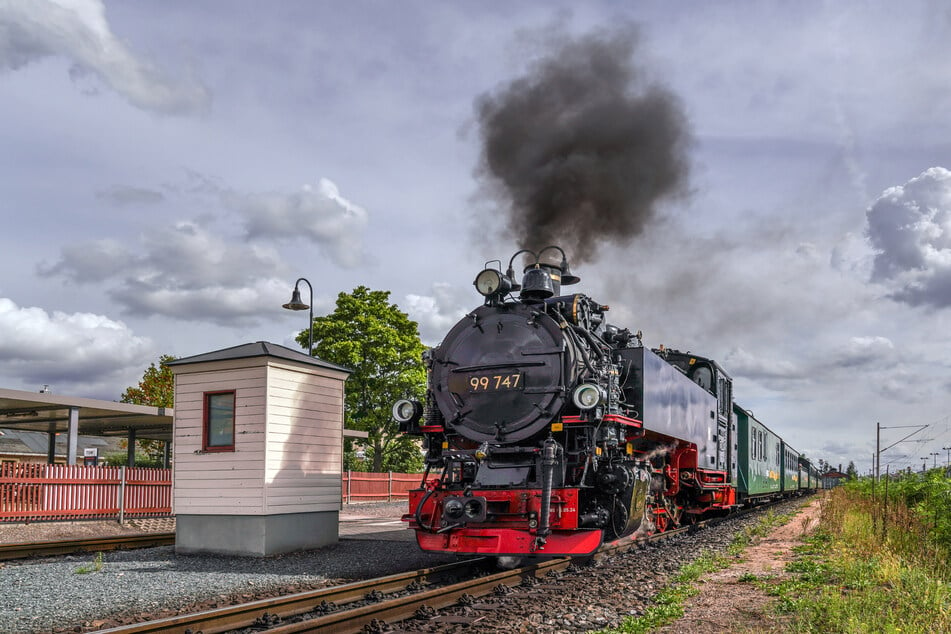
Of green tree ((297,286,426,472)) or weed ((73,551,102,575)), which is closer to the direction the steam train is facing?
the weed

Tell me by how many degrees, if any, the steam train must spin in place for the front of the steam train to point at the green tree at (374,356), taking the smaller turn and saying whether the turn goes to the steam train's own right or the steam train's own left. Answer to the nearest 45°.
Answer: approximately 135° to the steam train's own right

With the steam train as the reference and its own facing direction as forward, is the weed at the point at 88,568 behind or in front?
in front

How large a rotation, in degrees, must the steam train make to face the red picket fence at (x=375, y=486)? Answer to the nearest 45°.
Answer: approximately 135° to its right

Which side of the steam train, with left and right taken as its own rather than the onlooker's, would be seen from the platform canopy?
right

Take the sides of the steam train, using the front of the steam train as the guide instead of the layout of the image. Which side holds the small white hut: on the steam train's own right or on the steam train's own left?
on the steam train's own right

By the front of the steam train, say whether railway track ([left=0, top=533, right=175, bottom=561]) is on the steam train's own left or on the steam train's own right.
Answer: on the steam train's own right

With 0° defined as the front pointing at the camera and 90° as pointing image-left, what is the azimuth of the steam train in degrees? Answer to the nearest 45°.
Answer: approximately 45°
